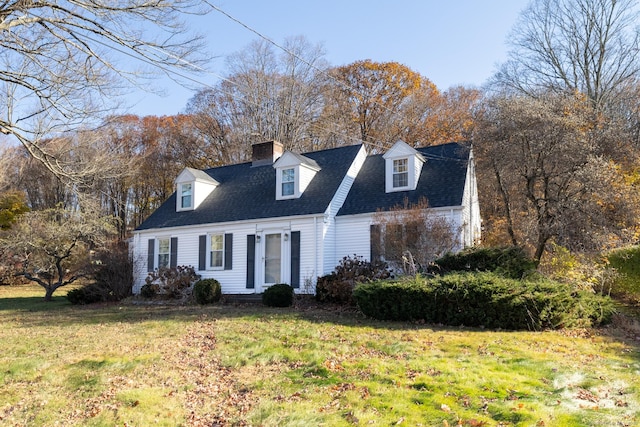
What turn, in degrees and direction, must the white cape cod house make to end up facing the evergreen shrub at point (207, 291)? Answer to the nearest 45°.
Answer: approximately 45° to its right

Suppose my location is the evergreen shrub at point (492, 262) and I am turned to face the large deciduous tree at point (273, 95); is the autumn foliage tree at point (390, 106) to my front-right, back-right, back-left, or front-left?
front-right

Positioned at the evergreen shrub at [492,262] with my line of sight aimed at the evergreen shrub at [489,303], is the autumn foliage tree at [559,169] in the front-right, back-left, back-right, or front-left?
back-left

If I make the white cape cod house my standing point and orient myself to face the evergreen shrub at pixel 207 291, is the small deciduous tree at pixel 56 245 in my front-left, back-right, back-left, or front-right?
front-right

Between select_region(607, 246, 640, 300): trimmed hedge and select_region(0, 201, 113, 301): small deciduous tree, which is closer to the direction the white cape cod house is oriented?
the small deciduous tree

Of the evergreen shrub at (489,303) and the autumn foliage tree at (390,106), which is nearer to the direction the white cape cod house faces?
the evergreen shrub

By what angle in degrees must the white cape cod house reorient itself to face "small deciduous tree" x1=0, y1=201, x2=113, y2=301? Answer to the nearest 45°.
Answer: approximately 45° to its right

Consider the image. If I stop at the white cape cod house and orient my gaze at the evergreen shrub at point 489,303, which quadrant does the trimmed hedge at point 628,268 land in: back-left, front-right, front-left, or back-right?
front-left

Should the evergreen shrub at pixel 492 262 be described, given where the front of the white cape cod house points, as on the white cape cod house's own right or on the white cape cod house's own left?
on the white cape cod house's own left

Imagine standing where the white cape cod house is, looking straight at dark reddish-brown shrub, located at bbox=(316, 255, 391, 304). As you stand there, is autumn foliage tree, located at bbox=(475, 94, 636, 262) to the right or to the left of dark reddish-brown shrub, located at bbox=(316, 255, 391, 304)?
left

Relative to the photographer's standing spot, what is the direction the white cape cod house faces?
facing the viewer and to the left of the viewer

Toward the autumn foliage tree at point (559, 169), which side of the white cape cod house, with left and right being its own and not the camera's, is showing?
left

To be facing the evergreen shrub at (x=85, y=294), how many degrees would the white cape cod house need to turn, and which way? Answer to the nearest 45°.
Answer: approximately 45° to its right

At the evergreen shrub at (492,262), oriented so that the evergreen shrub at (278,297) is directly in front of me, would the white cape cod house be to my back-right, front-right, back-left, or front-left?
front-right

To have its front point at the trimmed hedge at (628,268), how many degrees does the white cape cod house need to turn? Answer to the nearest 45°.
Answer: approximately 90° to its left
